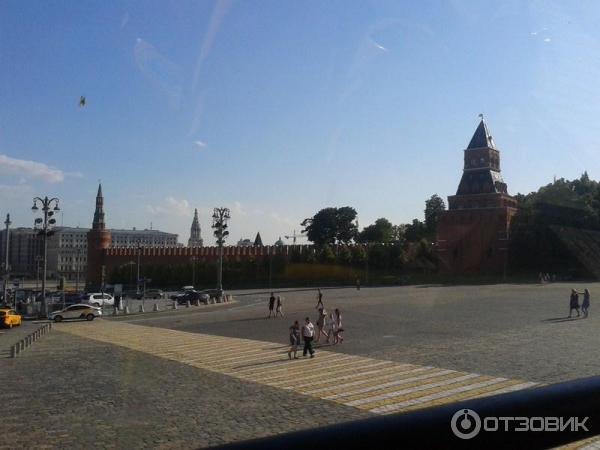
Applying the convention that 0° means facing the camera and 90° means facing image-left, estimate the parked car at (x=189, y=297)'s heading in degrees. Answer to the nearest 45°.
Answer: approximately 45°

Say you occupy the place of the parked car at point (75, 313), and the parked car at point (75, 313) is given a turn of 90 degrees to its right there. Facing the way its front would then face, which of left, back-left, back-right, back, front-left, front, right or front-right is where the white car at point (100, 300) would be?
front

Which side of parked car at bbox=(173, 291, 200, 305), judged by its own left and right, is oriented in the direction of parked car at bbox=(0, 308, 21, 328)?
front

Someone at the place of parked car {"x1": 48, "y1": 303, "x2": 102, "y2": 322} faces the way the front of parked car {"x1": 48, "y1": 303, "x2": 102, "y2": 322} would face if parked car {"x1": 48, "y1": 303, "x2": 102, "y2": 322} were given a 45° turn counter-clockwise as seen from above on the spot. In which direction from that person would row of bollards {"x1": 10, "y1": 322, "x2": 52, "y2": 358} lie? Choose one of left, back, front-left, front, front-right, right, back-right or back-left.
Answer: front-left

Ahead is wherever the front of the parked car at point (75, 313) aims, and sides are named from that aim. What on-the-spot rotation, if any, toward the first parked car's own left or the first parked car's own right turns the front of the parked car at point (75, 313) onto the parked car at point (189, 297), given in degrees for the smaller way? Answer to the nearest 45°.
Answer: approximately 135° to the first parked car's own right

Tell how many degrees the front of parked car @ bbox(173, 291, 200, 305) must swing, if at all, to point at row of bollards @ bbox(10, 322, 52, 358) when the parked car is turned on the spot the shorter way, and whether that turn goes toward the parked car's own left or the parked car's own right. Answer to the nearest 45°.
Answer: approximately 45° to the parked car's own left

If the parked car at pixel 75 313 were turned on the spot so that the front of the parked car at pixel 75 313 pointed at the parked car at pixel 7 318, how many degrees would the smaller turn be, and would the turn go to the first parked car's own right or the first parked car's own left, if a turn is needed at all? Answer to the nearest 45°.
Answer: approximately 45° to the first parked car's own left

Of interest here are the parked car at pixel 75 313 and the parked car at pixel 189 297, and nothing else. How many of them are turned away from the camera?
0

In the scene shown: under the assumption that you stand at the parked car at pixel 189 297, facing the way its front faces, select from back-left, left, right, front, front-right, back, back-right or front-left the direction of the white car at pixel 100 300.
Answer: front-right

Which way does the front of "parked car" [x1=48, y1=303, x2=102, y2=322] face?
to the viewer's left

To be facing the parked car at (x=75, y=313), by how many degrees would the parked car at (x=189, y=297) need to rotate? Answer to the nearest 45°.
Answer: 0° — it already faces it
